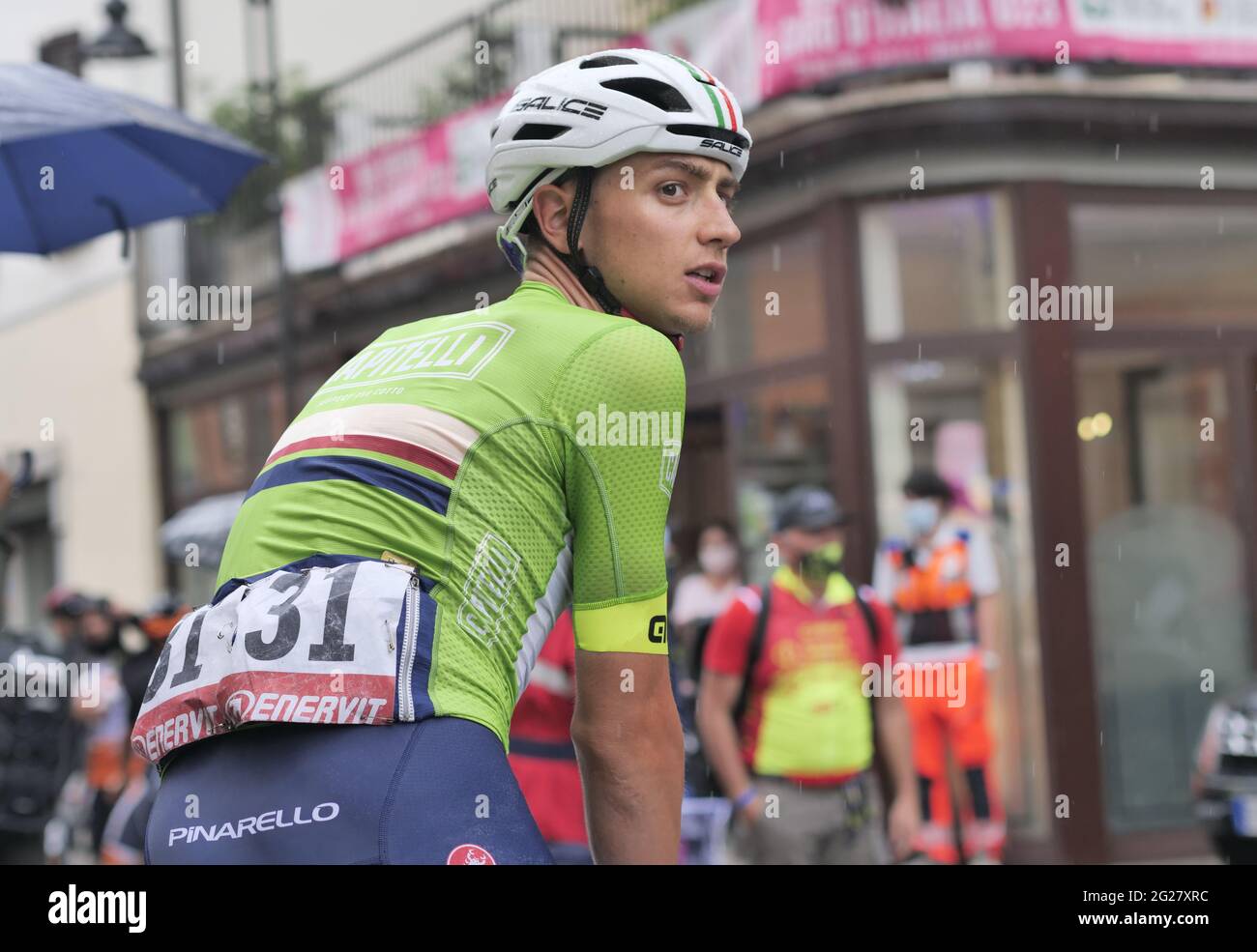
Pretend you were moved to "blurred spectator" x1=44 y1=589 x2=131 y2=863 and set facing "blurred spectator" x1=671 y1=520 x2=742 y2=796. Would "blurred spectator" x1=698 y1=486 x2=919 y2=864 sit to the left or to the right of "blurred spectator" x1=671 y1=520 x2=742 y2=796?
right

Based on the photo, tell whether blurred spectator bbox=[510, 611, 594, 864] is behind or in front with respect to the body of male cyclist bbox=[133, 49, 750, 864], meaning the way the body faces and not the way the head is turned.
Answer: in front

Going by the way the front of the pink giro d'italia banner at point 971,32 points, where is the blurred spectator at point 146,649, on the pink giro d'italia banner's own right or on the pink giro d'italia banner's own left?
on the pink giro d'italia banner's own right

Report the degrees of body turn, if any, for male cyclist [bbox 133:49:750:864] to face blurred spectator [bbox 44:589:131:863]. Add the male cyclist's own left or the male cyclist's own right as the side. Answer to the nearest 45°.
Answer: approximately 45° to the male cyclist's own left

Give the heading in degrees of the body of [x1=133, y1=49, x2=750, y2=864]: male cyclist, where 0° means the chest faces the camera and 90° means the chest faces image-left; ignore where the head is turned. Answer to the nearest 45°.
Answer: approximately 225°

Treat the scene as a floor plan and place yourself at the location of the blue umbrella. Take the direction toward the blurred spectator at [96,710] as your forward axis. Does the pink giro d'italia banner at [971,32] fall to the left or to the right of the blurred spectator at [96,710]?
right

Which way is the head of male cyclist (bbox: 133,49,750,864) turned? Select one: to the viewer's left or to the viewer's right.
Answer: to the viewer's right

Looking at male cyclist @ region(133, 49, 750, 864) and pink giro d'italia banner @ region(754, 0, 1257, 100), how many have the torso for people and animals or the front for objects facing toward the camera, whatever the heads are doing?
1

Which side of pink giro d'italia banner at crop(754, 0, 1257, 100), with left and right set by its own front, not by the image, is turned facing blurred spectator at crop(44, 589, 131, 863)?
right

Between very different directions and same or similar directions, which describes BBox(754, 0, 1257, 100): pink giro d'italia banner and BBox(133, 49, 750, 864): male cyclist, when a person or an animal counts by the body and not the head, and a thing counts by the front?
very different directions

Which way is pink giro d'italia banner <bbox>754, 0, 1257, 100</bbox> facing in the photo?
toward the camera
